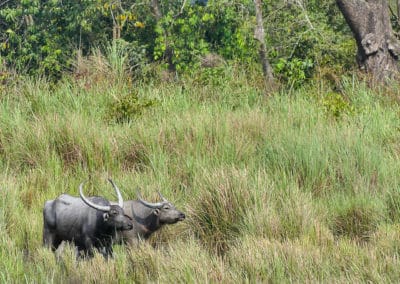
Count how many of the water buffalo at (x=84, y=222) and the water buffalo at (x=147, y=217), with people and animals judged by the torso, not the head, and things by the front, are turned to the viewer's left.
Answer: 0

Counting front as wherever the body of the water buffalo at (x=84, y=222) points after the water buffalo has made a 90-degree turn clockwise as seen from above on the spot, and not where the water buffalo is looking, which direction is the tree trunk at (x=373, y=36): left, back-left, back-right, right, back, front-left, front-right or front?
back

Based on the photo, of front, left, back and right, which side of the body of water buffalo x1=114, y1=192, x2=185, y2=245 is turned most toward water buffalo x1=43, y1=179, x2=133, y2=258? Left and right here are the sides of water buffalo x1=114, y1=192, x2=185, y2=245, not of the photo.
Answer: back

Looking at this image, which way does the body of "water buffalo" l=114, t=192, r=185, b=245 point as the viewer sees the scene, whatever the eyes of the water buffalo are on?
to the viewer's right

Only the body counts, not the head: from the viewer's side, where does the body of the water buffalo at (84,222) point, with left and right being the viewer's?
facing the viewer and to the right of the viewer

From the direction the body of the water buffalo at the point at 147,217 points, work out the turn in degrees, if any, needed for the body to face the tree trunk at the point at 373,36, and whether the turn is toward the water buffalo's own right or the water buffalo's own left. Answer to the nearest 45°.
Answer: approximately 45° to the water buffalo's own left

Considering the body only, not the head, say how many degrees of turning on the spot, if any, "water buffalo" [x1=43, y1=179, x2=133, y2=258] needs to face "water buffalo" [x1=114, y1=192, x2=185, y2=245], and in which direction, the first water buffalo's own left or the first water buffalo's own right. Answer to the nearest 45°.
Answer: approximately 45° to the first water buffalo's own left
